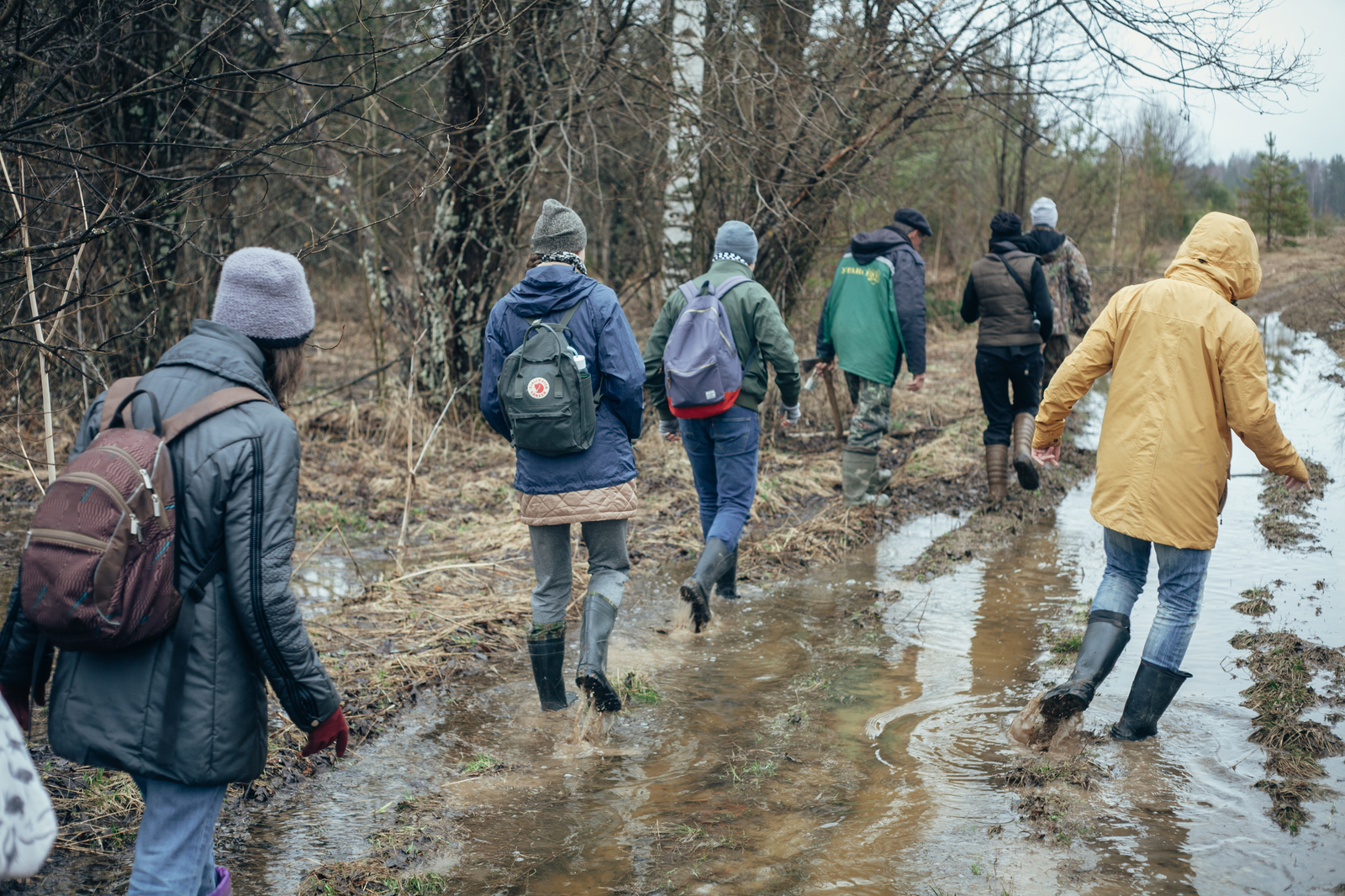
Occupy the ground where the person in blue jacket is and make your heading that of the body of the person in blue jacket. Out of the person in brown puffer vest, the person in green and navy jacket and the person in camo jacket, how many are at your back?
0

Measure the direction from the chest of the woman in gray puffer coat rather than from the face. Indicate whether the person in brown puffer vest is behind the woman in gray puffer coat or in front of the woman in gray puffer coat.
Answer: in front

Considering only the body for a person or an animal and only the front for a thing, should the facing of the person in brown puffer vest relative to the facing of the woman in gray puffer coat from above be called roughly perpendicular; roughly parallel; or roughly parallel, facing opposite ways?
roughly parallel

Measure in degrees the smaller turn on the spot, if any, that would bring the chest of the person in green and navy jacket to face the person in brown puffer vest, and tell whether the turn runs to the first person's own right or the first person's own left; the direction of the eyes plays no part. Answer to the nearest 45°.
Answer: approximately 45° to the first person's own right

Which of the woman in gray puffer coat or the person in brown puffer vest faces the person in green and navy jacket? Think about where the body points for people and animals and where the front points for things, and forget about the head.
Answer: the woman in gray puffer coat

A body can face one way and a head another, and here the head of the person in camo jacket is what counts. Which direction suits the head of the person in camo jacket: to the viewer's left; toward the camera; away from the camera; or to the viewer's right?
away from the camera

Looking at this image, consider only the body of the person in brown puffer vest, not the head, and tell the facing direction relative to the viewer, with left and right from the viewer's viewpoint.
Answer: facing away from the viewer

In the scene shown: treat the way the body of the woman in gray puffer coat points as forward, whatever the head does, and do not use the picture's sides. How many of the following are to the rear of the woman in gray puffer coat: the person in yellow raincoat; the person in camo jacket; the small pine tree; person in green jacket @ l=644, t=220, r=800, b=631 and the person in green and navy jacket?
0

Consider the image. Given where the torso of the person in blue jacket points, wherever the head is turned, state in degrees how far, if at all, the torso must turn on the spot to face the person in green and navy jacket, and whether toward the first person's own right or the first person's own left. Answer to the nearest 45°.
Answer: approximately 45° to the first person's own right

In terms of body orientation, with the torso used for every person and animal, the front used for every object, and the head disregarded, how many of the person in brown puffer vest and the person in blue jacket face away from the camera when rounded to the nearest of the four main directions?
2

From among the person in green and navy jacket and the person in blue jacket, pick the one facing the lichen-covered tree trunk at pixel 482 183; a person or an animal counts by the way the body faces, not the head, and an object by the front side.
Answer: the person in blue jacket

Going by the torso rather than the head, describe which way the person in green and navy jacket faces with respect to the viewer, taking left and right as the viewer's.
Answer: facing away from the viewer and to the right of the viewer

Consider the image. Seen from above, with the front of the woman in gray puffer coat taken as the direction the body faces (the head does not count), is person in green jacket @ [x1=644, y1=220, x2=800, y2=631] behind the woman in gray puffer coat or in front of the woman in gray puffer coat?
in front

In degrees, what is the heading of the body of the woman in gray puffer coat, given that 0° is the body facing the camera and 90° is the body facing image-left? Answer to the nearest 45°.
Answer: approximately 225°

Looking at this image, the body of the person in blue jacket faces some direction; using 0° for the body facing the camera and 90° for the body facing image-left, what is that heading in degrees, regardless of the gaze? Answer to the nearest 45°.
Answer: approximately 180°

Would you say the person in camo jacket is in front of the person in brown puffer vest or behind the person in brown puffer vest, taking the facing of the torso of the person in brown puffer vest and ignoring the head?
in front

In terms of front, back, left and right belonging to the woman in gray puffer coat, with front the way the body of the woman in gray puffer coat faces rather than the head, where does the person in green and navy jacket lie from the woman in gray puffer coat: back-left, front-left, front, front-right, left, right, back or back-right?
front
